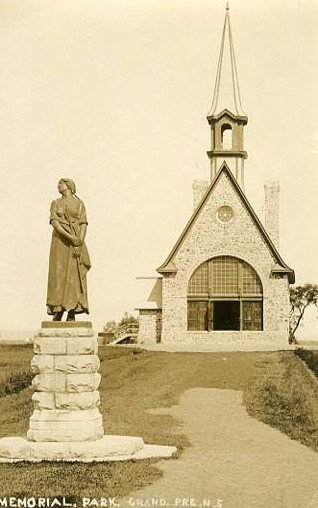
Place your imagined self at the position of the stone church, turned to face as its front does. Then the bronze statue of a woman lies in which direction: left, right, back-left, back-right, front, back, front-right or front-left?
front

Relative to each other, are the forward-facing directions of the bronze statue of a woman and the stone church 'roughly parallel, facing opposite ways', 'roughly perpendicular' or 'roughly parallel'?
roughly parallel

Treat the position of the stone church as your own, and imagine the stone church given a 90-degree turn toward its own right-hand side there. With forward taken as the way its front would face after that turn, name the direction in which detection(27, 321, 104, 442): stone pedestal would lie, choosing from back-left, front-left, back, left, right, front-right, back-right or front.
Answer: left

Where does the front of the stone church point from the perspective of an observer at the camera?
facing the viewer
